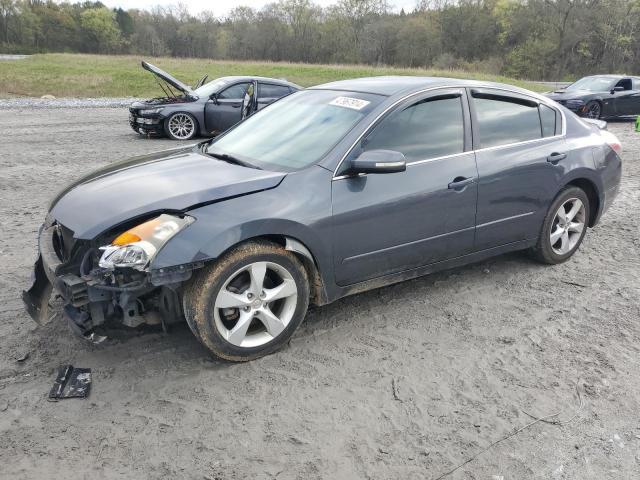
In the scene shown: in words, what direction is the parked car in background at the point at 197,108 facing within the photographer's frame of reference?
facing the viewer and to the left of the viewer

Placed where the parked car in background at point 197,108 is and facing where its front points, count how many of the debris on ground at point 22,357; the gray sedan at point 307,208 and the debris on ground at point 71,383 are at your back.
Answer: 0

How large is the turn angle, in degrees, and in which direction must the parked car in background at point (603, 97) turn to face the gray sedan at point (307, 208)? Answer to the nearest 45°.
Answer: approximately 45° to its left

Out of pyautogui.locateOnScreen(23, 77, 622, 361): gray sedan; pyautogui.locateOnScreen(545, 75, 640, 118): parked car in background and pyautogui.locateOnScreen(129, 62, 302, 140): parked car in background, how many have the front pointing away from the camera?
0

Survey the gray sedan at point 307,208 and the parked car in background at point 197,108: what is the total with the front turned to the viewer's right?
0

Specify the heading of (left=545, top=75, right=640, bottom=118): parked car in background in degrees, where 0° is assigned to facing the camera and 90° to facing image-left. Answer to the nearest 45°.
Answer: approximately 45°

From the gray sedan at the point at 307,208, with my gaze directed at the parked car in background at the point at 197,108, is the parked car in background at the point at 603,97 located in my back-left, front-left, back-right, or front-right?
front-right

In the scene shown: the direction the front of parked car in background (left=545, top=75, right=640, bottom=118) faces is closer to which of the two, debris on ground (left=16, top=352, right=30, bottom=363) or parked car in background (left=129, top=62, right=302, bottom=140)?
the parked car in background

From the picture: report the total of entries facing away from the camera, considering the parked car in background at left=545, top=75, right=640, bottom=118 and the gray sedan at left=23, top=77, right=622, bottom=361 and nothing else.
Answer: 0

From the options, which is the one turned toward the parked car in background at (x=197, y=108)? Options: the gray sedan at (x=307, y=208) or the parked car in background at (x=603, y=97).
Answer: the parked car in background at (x=603, y=97)

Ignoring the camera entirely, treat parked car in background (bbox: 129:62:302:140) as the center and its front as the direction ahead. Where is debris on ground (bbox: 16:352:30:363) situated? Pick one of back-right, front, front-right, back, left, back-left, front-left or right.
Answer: front-left

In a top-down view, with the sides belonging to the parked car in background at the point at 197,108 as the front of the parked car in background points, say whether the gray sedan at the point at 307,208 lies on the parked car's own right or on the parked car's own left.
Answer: on the parked car's own left

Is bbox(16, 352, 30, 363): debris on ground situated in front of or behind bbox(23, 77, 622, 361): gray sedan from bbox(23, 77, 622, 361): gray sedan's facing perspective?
in front

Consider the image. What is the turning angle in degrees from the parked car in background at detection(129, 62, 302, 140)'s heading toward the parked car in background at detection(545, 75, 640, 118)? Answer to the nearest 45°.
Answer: approximately 135° to its left

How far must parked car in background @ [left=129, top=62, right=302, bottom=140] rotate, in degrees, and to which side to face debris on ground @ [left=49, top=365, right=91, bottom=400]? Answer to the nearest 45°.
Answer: approximately 45° to its left
